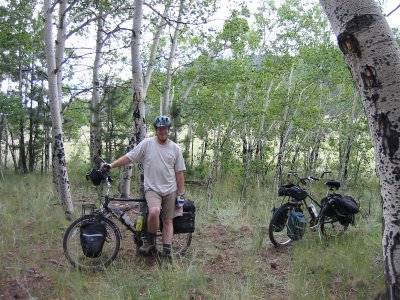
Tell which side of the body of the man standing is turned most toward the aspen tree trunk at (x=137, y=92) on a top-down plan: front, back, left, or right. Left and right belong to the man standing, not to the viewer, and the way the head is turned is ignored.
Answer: back

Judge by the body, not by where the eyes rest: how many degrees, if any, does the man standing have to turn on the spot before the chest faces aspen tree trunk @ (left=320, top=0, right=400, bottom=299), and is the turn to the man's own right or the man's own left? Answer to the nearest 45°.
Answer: approximately 45° to the man's own left

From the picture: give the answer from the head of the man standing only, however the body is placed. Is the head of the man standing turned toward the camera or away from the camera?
toward the camera

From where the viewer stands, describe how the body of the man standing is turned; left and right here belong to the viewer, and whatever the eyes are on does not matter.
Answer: facing the viewer

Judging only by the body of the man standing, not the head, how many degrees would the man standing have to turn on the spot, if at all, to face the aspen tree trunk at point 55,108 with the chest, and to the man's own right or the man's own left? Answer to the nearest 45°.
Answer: approximately 135° to the man's own right
